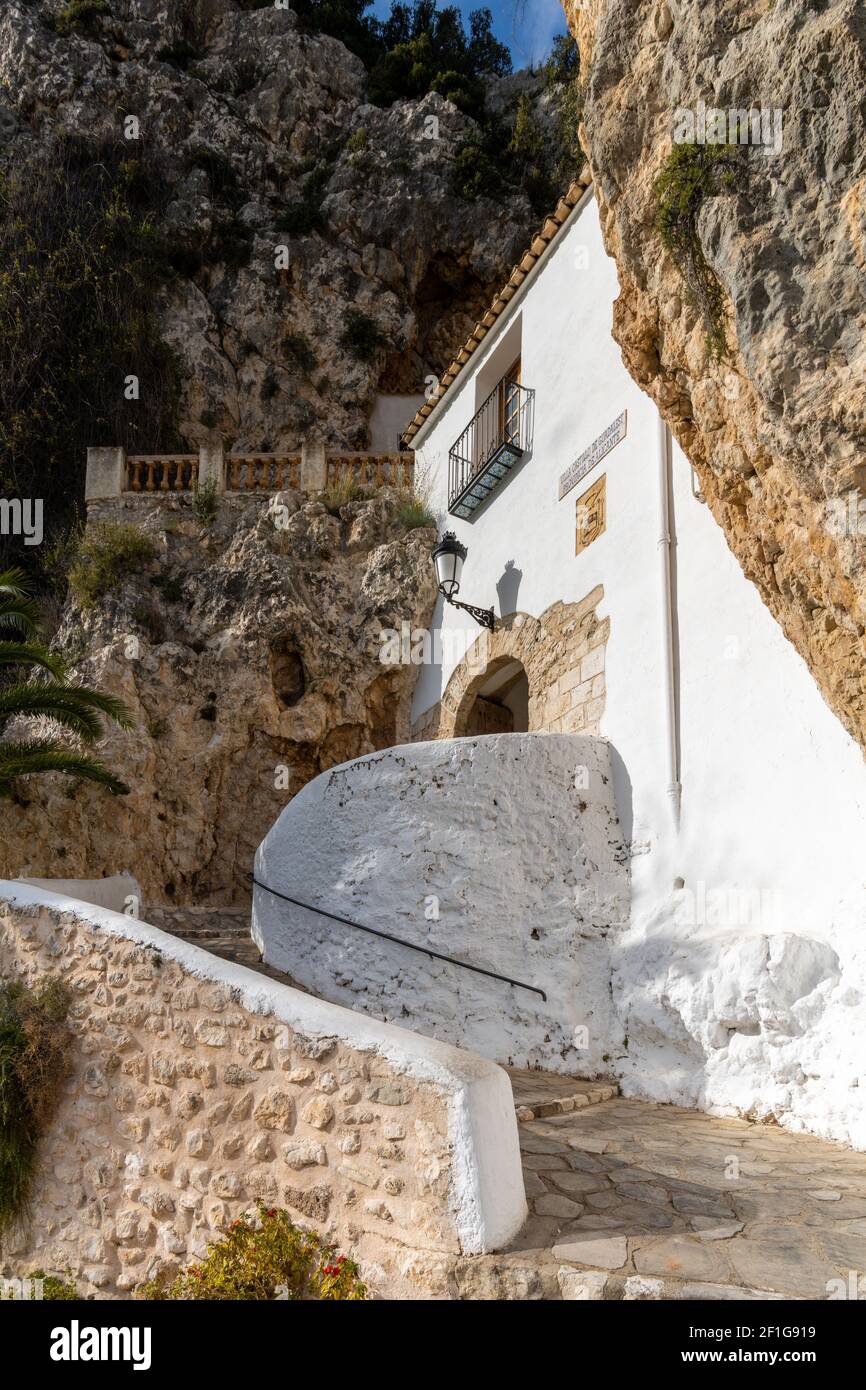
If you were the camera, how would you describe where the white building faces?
facing the viewer and to the left of the viewer

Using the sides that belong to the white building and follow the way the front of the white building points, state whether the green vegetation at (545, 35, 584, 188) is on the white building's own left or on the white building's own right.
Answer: on the white building's own right

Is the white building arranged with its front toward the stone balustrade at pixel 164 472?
no

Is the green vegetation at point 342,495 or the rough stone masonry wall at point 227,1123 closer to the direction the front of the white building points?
the rough stone masonry wall

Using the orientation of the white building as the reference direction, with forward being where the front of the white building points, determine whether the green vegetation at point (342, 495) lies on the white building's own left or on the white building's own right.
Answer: on the white building's own right

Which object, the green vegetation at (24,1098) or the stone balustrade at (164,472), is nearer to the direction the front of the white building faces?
the green vegetation

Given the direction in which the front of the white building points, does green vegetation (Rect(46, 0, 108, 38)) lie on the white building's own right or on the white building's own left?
on the white building's own right

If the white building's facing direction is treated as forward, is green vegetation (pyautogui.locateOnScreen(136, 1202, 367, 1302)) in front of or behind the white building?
in front

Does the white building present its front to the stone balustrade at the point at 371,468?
no

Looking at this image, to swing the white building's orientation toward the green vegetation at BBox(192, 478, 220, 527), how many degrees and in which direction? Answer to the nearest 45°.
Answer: approximately 90° to its right

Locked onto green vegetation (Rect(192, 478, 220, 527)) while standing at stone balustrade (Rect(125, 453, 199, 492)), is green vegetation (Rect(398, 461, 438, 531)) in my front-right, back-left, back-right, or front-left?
front-left

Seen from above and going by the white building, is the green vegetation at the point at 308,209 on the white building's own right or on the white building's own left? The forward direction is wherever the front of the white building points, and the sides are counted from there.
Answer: on the white building's own right

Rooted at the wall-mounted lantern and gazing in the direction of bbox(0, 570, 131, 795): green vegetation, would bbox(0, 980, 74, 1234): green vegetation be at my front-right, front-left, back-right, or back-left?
front-left

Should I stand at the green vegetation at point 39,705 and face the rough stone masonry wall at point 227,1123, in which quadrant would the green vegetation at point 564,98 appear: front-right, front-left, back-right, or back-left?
back-left
